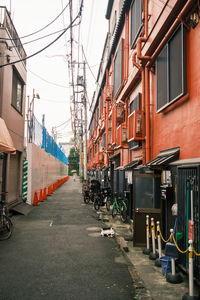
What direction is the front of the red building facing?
to the viewer's left

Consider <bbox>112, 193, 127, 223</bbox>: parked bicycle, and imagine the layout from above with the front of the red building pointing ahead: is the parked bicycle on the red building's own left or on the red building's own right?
on the red building's own right
